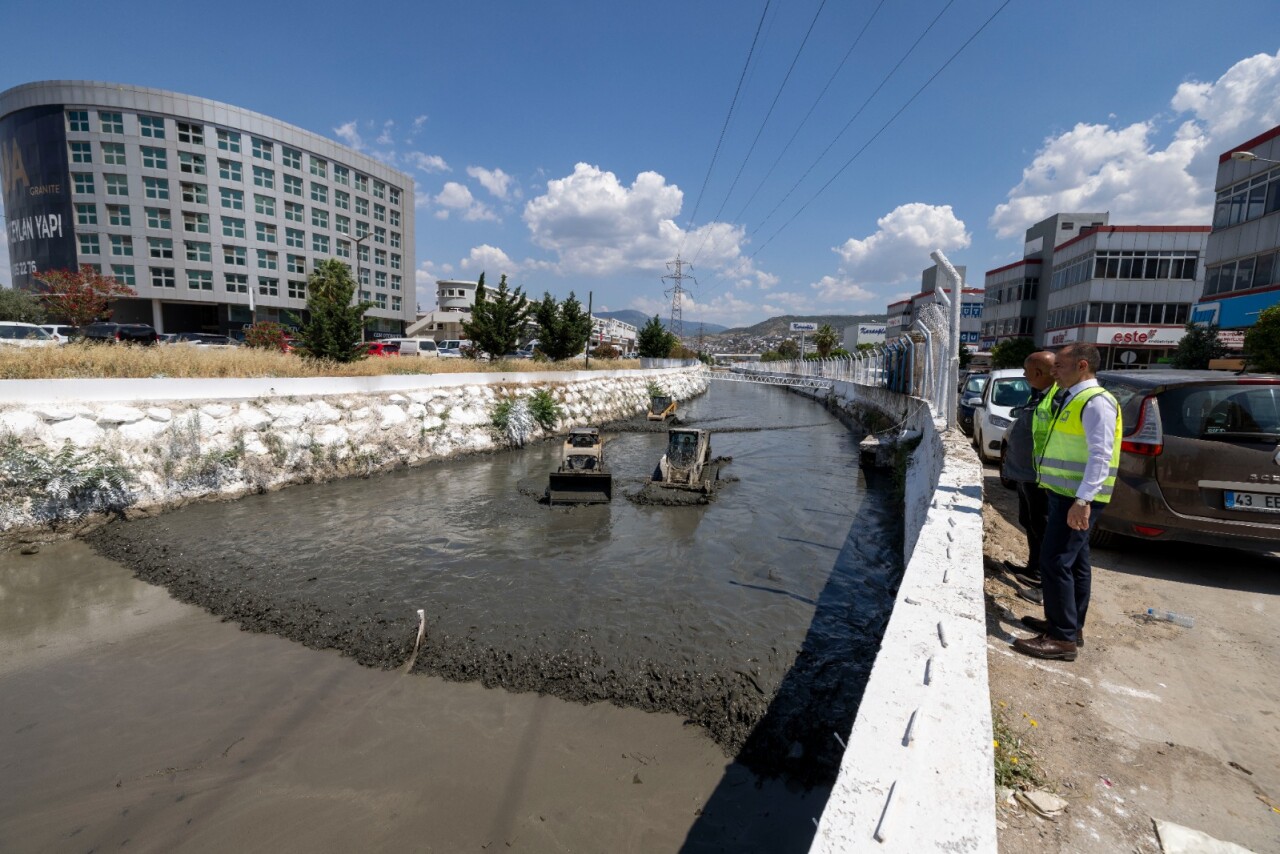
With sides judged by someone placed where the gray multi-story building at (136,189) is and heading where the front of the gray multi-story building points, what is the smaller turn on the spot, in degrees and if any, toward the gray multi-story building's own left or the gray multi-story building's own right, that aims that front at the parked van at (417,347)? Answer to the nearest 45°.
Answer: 0° — it already faces it

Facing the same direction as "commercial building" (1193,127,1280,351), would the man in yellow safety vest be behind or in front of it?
in front

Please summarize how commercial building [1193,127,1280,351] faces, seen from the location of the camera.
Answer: facing the viewer and to the left of the viewer

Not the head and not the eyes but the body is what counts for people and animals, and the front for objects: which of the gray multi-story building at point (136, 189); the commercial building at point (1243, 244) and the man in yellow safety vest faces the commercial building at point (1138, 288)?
the gray multi-story building

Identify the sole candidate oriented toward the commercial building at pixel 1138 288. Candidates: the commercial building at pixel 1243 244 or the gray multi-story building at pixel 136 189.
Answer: the gray multi-story building

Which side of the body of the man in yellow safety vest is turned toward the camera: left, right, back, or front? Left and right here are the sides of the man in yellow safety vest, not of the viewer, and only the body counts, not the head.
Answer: left

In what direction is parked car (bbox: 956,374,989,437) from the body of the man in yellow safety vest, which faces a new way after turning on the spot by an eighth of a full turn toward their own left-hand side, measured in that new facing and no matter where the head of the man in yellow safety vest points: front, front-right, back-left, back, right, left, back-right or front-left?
back-right

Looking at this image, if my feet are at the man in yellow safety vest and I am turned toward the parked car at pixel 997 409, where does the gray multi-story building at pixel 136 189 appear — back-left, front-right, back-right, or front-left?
front-left

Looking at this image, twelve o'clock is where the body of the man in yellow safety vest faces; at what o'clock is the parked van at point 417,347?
The parked van is roughly at 1 o'clock from the man in yellow safety vest.

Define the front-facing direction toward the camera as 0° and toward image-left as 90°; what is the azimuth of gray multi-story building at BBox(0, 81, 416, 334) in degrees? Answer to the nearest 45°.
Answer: approximately 315°

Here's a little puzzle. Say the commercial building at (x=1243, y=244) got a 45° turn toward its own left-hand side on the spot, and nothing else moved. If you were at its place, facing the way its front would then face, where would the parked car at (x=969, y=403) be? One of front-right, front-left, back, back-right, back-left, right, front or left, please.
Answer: front

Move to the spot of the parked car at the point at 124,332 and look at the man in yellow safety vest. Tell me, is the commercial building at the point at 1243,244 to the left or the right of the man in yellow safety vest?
left

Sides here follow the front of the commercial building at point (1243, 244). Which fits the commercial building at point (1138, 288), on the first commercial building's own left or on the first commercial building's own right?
on the first commercial building's own right

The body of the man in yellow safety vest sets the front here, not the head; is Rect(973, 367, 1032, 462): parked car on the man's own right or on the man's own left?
on the man's own right

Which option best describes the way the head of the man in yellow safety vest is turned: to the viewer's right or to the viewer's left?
to the viewer's left
